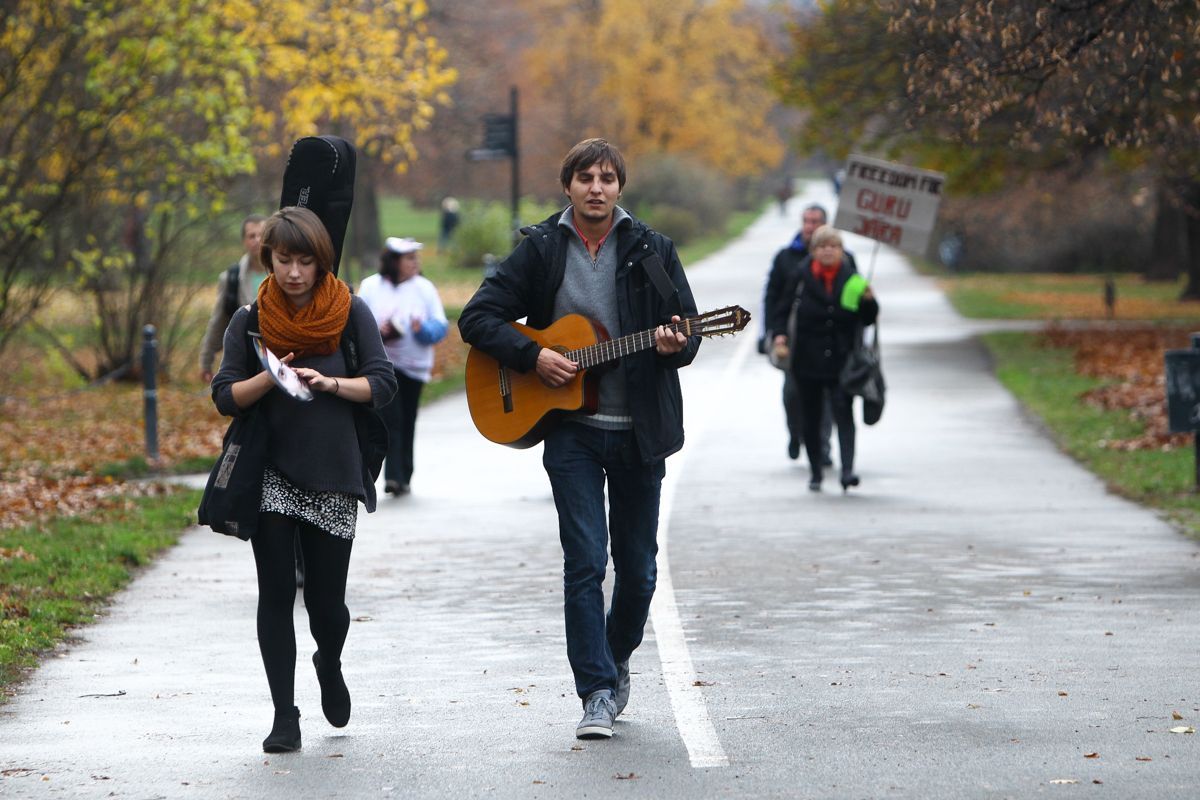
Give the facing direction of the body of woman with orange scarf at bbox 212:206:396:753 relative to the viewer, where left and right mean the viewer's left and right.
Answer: facing the viewer

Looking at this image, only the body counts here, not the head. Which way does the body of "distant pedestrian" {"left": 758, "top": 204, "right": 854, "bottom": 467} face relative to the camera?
toward the camera

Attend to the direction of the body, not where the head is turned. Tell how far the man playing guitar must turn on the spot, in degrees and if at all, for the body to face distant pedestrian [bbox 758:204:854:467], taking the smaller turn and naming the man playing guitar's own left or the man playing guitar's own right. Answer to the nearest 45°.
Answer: approximately 180°

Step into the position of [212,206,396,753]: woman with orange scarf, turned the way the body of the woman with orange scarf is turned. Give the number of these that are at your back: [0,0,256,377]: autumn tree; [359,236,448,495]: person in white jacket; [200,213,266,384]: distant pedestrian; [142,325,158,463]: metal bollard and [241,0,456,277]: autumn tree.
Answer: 5

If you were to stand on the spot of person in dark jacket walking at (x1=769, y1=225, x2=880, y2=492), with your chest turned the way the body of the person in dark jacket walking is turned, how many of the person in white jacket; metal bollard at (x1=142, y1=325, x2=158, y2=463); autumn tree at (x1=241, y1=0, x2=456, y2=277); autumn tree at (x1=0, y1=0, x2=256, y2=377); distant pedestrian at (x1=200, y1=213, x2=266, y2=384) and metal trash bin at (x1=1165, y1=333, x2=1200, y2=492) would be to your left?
1

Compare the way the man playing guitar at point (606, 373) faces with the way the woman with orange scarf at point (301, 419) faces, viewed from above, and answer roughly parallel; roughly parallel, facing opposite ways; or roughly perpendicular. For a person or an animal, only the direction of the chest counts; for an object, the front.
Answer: roughly parallel

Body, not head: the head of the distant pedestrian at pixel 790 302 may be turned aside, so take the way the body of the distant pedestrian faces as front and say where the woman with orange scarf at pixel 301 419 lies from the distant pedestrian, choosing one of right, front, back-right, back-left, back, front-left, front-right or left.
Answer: front

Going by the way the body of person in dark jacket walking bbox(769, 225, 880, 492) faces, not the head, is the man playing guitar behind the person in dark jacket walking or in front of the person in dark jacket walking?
in front

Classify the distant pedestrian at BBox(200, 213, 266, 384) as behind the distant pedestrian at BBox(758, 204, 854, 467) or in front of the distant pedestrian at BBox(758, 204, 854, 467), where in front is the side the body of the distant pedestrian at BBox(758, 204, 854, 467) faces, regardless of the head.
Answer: in front
